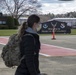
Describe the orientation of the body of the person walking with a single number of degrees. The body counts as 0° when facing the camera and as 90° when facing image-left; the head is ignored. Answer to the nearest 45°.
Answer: approximately 270°

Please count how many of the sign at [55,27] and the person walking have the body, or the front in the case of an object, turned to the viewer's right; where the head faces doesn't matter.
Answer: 1

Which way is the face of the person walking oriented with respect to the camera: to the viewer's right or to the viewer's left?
to the viewer's right

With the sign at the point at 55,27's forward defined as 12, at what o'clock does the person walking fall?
The person walking is roughly at 12 o'clock from the sign.

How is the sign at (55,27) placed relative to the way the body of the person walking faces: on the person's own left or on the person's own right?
on the person's own left

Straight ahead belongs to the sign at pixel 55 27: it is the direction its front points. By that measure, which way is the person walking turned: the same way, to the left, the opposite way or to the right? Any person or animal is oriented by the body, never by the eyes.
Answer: to the left

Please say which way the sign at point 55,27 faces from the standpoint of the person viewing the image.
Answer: facing the viewer
